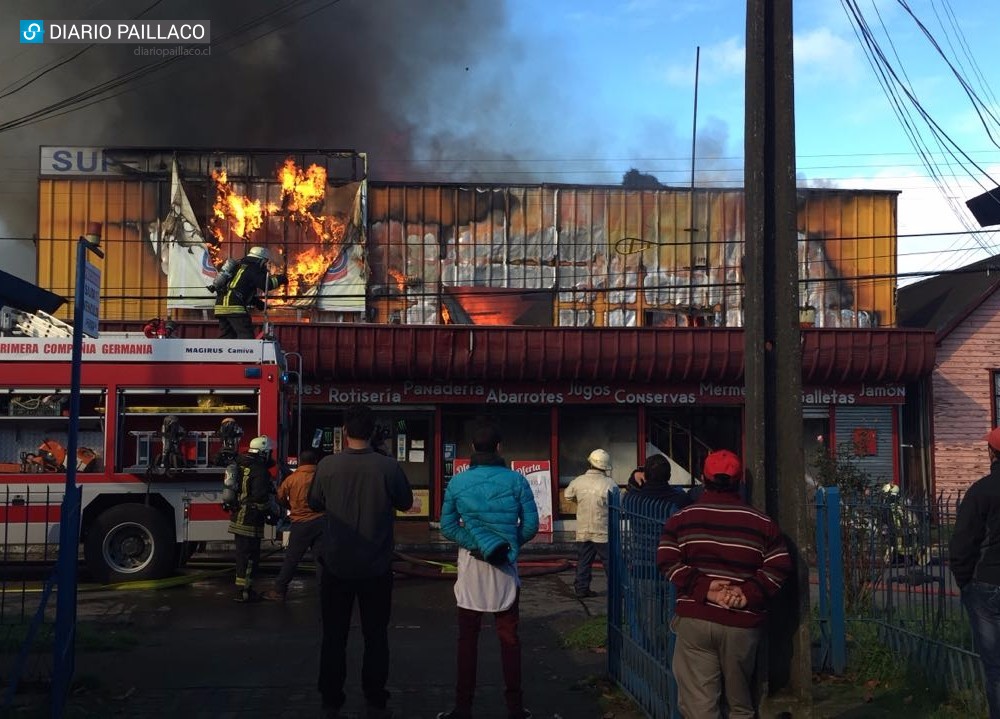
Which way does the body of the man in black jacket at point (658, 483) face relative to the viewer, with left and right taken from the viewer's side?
facing away from the viewer

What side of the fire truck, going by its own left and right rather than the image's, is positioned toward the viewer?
left

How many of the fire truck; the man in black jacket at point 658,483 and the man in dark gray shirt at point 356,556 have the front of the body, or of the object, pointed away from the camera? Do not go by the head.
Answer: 2

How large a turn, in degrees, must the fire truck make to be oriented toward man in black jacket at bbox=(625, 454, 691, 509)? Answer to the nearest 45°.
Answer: approximately 135° to its left

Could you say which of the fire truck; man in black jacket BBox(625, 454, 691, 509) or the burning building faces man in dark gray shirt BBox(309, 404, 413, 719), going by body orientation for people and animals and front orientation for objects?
the burning building

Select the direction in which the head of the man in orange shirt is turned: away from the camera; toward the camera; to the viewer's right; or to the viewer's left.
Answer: away from the camera

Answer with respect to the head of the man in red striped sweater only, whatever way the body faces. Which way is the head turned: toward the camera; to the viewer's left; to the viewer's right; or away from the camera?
away from the camera

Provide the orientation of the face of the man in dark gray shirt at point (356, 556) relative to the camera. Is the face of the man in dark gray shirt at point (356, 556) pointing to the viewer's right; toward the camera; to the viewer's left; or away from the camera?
away from the camera

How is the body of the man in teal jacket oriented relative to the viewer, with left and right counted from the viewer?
facing away from the viewer

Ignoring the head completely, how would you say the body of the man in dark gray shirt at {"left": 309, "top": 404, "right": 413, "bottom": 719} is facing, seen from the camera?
away from the camera

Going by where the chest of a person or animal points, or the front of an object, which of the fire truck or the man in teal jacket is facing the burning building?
the man in teal jacket

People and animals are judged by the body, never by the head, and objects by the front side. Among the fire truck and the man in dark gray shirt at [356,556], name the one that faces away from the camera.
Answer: the man in dark gray shirt

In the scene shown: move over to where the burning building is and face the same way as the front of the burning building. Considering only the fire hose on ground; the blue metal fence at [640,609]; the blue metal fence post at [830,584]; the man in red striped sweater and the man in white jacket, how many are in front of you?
5

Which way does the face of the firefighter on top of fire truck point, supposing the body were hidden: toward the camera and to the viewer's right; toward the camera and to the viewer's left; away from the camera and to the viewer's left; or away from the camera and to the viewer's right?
away from the camera and to the viewer's right

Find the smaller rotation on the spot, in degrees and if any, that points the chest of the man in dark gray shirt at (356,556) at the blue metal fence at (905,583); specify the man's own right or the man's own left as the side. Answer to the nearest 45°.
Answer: approximately 90° to the man's own right

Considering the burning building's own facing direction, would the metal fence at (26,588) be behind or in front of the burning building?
in front

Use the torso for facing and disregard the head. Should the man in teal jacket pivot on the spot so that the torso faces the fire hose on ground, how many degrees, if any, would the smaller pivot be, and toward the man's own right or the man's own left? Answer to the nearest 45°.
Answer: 0° — they already face it
